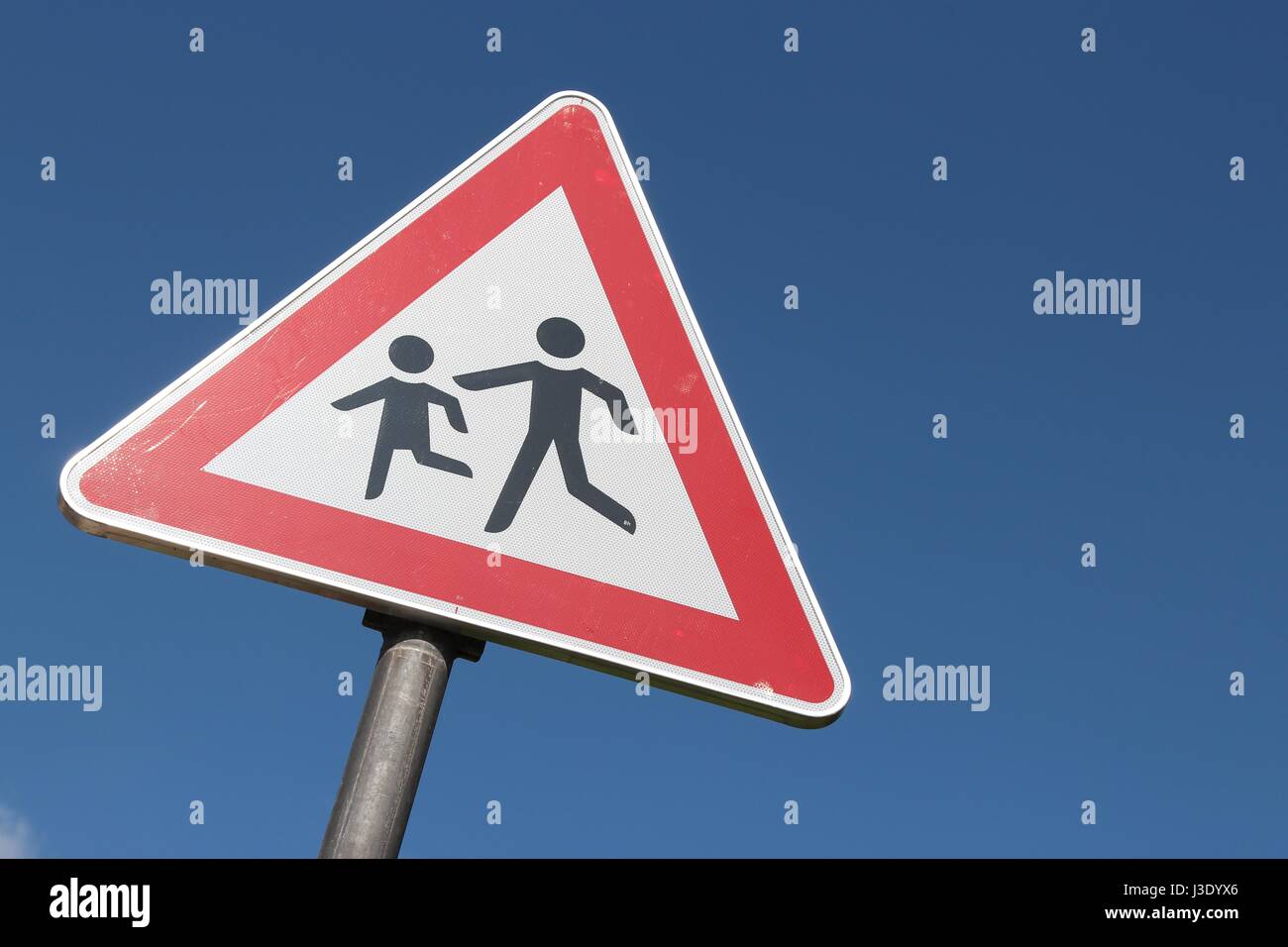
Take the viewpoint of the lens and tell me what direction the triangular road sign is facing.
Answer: facing the viewer
